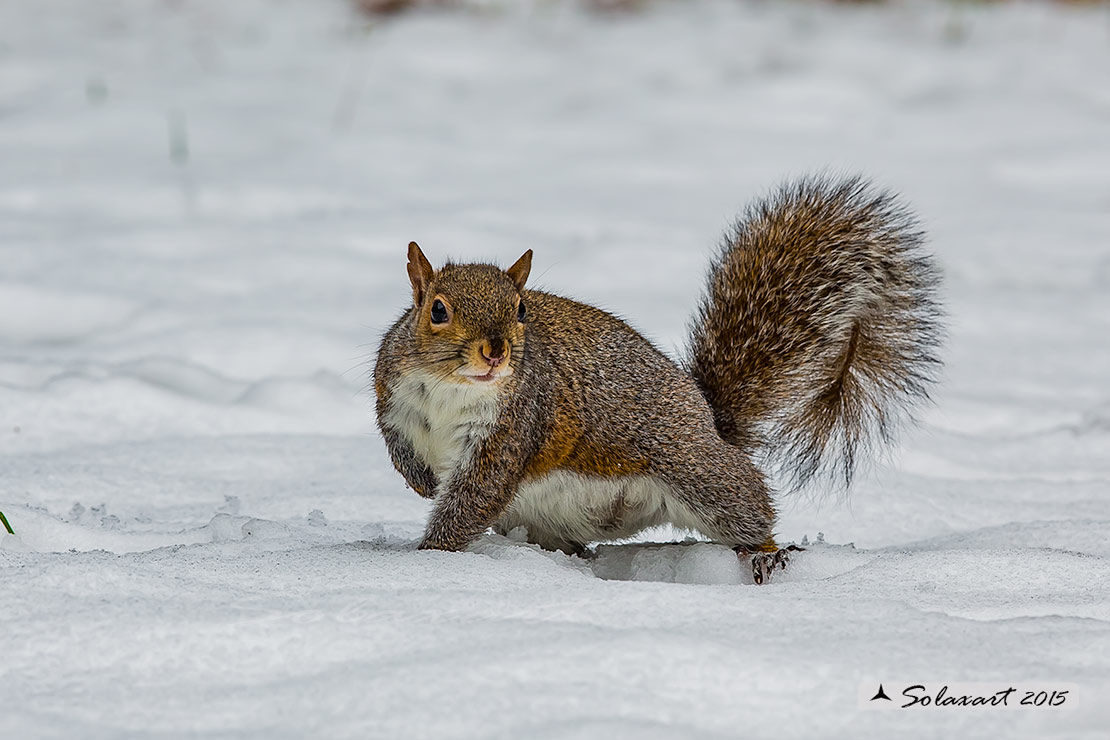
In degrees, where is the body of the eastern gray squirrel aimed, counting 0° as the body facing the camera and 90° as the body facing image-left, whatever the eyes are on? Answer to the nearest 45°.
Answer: approximately 45°
